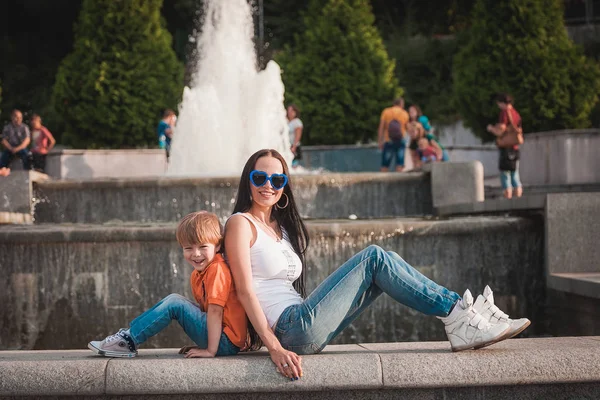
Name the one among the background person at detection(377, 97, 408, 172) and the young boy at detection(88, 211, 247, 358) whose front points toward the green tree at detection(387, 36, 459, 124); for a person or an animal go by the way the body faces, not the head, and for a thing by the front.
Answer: the background person

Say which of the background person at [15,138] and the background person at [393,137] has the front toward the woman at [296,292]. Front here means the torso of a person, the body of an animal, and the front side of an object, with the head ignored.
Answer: the background person at [15,138]

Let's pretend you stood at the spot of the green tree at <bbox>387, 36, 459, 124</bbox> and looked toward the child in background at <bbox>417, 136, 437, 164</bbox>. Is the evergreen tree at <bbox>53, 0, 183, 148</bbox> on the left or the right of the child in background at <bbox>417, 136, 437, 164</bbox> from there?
right

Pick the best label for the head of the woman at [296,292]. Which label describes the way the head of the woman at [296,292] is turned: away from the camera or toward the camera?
toward the camera

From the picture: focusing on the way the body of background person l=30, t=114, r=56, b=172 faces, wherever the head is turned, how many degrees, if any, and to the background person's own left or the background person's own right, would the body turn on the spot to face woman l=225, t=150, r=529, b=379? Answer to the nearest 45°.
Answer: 0° — they already face them

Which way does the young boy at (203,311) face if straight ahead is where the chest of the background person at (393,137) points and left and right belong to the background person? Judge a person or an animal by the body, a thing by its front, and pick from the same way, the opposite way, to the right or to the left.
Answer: to the left

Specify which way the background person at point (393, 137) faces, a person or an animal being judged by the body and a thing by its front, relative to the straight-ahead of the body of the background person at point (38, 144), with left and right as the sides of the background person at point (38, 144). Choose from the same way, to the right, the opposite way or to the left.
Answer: the opposite way

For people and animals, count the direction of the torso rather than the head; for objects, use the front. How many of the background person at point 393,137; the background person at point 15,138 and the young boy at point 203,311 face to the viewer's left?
1

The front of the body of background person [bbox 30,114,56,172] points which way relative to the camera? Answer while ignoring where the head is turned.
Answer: toward the camera

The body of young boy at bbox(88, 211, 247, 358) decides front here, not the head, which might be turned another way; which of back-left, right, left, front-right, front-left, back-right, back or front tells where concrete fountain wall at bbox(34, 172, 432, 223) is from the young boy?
right

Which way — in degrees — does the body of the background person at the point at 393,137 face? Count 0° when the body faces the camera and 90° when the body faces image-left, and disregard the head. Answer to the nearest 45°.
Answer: approximately 180°

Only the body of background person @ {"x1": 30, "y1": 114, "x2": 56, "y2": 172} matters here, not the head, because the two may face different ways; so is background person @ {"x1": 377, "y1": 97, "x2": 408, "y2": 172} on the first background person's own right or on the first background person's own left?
on the first background person's own left

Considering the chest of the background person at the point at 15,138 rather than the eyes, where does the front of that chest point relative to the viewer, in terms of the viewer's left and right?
facing the viewer

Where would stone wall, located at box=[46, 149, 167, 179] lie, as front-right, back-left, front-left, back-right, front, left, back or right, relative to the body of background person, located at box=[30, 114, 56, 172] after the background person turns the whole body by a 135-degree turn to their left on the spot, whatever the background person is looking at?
front

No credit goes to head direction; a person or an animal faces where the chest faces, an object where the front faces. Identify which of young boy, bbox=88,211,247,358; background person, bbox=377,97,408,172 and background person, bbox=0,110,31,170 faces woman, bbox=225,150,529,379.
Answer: background person, bbox=0,110,31,170

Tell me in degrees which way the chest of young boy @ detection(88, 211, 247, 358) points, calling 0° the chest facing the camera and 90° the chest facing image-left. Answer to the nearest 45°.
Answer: approximately 90°
